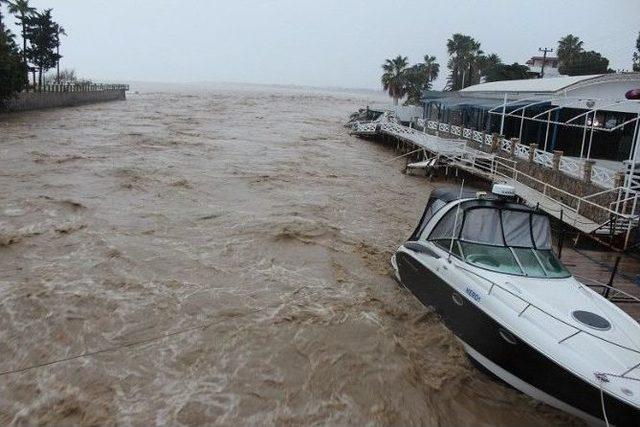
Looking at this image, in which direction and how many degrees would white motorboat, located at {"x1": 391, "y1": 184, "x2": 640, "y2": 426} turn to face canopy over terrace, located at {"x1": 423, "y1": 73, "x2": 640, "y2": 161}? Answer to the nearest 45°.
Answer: approximately 135° to its left

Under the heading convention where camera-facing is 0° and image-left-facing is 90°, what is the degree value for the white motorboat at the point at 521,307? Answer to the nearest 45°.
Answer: approximately 315°

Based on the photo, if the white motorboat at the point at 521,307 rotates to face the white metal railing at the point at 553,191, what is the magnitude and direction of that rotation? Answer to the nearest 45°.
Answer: approximately 135° to its left

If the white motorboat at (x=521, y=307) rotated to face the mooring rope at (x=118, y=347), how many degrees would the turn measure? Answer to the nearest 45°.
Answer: approximately 135° to its right

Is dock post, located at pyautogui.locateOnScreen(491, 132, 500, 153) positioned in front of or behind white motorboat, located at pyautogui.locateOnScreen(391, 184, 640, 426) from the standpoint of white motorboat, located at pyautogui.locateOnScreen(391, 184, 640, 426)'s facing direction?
behind

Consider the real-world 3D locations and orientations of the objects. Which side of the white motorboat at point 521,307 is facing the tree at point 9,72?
back

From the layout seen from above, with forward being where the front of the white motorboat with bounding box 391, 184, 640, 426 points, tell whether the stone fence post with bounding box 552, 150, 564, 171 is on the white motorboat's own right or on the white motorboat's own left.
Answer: on the white motorboat's own left
